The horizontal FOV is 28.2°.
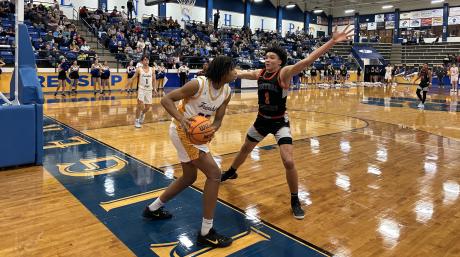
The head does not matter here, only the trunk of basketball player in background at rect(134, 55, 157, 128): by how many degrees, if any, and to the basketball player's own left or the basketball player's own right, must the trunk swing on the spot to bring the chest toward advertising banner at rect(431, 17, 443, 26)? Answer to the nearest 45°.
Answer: approximately 135° to the basketball player's own left

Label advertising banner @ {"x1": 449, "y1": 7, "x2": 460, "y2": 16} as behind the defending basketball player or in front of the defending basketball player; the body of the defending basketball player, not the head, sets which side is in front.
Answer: behind

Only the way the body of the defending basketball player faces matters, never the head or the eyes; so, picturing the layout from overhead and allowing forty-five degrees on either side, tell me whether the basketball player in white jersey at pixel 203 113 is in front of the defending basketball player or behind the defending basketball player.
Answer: in front

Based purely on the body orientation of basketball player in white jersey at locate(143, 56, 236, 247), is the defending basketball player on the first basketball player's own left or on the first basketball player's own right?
on the first basketball player's own left

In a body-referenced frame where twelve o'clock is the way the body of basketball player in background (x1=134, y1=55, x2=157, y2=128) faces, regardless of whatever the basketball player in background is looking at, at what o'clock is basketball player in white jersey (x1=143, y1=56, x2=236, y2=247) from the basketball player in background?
The basketball player in white jersey is roughly at 12 o'clock from the basketball player in background.

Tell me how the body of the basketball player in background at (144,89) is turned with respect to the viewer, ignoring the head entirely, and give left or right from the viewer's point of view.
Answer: facing the viewer

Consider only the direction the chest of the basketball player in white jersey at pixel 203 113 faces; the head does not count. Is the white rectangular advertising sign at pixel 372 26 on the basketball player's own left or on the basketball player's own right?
on the basketball player's own left

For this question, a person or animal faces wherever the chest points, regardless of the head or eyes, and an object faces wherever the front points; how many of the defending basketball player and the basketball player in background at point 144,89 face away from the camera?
0
